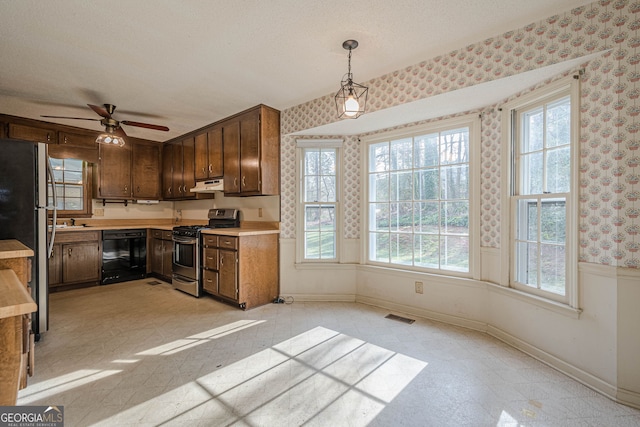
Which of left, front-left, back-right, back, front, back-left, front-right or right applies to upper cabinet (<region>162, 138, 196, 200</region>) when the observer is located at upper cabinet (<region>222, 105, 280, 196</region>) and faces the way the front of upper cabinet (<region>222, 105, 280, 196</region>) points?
right

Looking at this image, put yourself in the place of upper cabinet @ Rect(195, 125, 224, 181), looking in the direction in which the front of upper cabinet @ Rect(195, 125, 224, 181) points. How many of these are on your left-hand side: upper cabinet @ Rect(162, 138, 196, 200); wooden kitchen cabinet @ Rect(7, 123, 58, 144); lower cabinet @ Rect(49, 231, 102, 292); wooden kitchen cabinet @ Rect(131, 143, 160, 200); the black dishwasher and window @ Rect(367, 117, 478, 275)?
1

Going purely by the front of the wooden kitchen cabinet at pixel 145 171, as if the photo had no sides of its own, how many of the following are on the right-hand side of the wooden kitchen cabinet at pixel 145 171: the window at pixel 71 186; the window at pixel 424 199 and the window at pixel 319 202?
1

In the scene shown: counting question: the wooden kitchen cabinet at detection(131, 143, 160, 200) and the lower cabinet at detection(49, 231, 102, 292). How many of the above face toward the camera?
2

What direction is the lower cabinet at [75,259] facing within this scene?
toward the camera

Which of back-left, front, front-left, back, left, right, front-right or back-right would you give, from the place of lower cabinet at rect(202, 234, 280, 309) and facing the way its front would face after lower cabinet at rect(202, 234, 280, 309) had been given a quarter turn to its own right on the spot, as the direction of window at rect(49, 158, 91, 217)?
front

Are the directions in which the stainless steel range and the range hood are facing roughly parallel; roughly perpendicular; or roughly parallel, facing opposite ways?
roughly parallel

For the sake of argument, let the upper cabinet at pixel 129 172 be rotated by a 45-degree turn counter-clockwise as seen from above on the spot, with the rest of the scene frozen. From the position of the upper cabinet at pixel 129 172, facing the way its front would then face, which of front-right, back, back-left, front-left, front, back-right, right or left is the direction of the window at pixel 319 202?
front

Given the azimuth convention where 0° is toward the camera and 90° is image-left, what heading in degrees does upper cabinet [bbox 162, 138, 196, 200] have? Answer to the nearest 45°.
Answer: approximately 45°

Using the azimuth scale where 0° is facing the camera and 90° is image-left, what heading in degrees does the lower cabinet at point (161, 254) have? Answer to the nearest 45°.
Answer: approximately 45°

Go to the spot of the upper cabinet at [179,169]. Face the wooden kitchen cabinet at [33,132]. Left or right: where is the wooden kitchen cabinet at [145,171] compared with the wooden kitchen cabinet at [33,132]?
right

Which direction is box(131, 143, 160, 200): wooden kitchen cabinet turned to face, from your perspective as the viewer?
facing the viewer

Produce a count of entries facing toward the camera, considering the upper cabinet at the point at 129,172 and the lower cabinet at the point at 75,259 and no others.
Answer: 2
